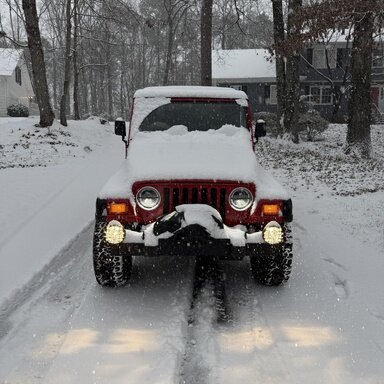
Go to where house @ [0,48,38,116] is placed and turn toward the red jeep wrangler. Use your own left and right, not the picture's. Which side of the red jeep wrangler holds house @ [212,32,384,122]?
left

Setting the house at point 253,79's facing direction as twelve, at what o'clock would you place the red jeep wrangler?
The red jeep wrangler is roughly at 12 o'clock from the house.

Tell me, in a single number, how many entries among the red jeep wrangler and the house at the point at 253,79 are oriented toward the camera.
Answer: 2

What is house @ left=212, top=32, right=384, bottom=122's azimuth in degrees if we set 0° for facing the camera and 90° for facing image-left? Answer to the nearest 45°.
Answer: approximately 0°

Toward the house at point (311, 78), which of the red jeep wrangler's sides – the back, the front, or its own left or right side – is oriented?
back

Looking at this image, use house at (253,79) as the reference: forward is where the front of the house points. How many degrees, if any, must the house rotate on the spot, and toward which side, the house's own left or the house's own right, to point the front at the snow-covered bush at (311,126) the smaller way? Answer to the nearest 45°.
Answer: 0° — it already faces it

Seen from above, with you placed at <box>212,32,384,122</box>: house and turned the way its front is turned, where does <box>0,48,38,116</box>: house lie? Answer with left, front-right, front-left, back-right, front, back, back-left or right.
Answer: right

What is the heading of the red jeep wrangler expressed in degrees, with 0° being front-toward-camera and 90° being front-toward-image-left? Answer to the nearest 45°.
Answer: approximately 0°

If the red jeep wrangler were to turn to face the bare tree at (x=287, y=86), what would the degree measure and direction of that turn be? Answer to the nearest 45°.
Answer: approximately 180°

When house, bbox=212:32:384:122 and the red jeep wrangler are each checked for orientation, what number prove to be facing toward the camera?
2

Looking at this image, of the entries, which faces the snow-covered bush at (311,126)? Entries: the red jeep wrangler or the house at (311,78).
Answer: the house
